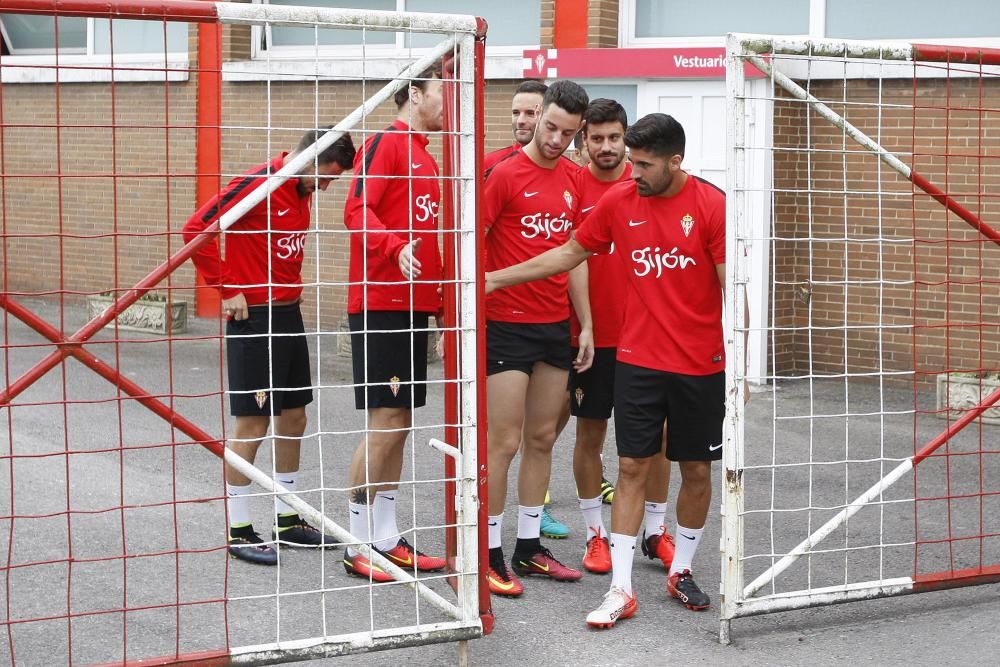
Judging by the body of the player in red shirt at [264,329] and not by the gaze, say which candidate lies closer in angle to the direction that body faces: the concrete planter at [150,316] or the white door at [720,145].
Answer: the white door

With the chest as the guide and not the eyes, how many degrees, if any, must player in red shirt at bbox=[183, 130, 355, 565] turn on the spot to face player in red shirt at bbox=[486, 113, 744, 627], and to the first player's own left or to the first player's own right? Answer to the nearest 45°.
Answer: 0° — they already face them

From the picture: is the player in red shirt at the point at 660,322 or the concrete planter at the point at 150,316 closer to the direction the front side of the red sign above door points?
the player in red shirt

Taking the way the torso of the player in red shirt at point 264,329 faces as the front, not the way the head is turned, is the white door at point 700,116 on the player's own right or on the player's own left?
on the player's own left

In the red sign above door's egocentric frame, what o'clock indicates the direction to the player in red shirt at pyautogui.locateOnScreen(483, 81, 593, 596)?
The player in red shirt is roughly at 12 o'clock from the red sign above door.

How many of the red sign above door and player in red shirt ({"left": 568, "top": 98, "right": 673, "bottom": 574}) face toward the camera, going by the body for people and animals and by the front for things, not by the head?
2

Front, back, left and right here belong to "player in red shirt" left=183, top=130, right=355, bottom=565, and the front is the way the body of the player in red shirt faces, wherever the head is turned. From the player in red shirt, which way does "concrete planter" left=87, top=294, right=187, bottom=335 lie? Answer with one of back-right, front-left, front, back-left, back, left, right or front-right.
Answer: back-left

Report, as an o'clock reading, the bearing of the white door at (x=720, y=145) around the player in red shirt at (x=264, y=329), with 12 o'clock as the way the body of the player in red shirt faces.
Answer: The white door is roughly at 9 o'clock from the player in red shirt.

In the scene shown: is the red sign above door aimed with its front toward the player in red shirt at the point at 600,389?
yes

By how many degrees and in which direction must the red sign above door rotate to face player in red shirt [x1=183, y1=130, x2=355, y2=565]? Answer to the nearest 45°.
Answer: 0° — it already faces them

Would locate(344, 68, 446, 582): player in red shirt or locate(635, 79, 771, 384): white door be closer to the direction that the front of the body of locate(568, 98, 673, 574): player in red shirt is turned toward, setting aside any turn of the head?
the player in red shirt

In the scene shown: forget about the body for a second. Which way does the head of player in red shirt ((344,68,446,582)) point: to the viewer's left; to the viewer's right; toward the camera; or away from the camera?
to the viewer's right

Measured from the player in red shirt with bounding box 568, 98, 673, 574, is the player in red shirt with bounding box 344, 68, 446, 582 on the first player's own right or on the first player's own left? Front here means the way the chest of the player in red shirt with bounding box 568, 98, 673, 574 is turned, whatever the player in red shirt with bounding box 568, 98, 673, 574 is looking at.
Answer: on the first player's own right
